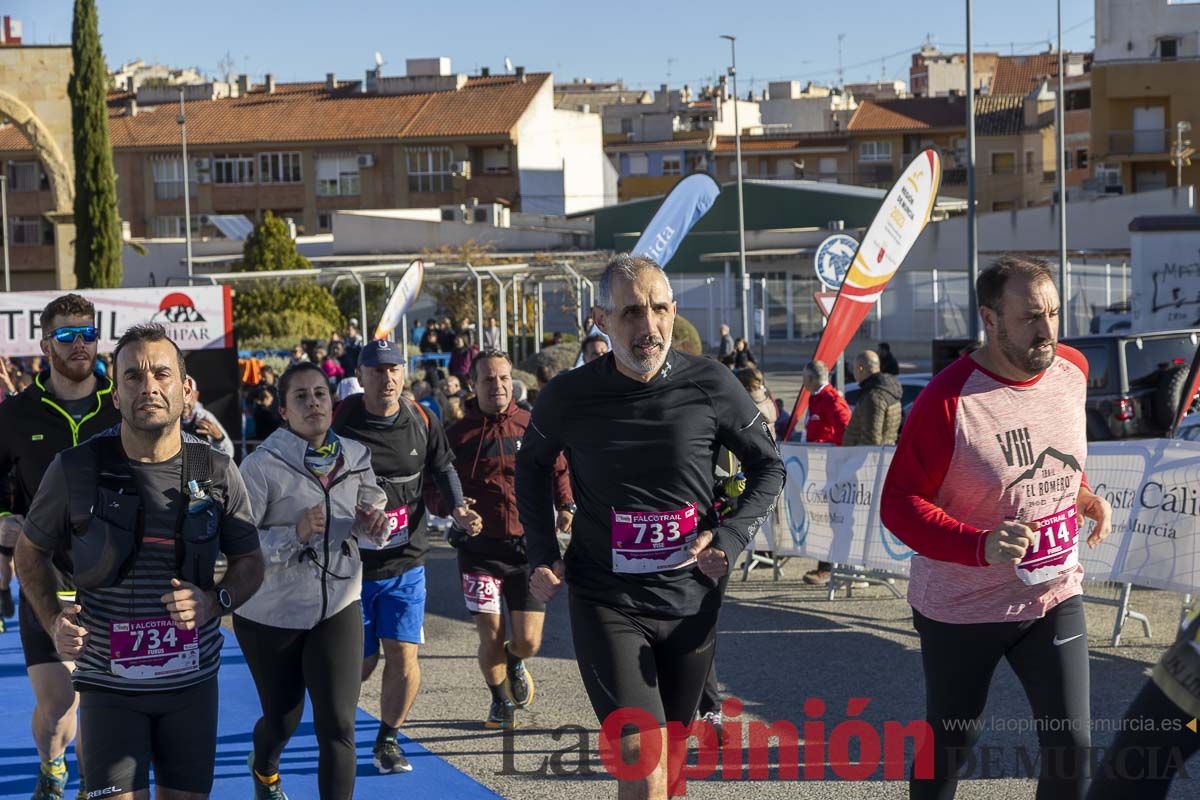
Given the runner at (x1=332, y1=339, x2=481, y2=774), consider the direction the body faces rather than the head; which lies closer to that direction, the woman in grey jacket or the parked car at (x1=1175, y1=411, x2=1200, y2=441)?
the woman in grey jacket

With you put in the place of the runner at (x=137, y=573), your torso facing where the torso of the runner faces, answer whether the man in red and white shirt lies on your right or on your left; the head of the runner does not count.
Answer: on your left

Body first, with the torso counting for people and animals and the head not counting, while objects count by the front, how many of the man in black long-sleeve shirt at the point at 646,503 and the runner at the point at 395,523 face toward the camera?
2

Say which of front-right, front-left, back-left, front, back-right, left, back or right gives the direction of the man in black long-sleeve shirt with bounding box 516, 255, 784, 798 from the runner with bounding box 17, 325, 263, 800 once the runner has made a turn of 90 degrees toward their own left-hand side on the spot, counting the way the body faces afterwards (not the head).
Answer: front

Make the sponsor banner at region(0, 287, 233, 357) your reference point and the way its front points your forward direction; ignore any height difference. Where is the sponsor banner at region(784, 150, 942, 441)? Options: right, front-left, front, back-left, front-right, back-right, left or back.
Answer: front-left

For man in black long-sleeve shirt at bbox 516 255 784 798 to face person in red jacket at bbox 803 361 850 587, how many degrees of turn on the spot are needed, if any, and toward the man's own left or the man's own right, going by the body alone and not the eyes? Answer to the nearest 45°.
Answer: approximately 180°
